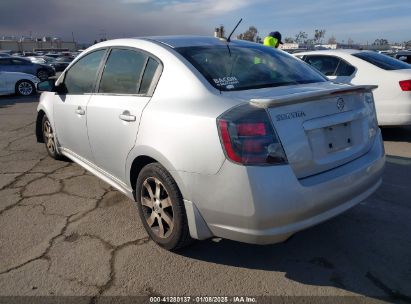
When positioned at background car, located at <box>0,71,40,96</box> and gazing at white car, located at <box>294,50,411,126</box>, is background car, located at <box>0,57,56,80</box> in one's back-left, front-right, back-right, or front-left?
back-left

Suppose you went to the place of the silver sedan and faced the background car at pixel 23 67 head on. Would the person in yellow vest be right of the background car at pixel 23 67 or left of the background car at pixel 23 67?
right

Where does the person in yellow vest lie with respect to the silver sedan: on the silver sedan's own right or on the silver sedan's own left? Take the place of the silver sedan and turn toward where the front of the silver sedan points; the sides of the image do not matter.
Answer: on the silver sedan's own right

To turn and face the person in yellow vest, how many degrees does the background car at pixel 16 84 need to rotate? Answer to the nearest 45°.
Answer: approximately 45° to its right

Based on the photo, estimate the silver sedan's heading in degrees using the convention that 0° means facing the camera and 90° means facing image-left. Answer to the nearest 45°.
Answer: approximately 135°

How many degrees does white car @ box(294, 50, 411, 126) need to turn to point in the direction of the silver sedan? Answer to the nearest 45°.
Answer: approximately 135° to its left

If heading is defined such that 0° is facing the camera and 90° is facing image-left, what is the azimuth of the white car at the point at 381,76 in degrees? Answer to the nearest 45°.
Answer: approximately 135°
